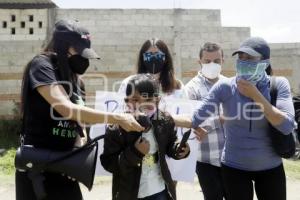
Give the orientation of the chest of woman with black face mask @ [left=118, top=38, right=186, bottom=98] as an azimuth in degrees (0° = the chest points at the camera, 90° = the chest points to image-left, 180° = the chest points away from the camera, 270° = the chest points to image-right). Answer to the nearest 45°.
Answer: approximately 0°

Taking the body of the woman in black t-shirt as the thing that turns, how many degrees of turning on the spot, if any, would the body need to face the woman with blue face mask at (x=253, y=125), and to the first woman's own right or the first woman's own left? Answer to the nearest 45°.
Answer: approximately 45° to the first woman's own left

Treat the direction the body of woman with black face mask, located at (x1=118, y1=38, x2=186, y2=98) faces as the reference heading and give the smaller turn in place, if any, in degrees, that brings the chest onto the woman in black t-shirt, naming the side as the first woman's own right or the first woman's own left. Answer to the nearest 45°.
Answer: approximately 45° to the first woman's own right

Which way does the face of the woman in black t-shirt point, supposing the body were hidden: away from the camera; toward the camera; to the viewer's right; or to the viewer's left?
to the viewer's right

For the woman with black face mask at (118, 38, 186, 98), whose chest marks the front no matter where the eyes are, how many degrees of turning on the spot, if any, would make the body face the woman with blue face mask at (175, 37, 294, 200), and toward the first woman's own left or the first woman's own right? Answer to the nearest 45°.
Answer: approximately 45° to the first woman's own left

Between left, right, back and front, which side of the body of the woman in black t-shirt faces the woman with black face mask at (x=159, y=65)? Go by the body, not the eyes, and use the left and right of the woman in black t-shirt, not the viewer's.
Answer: left

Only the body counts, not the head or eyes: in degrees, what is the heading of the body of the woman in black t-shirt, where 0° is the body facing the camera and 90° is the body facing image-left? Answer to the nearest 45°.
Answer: approximately 315°
